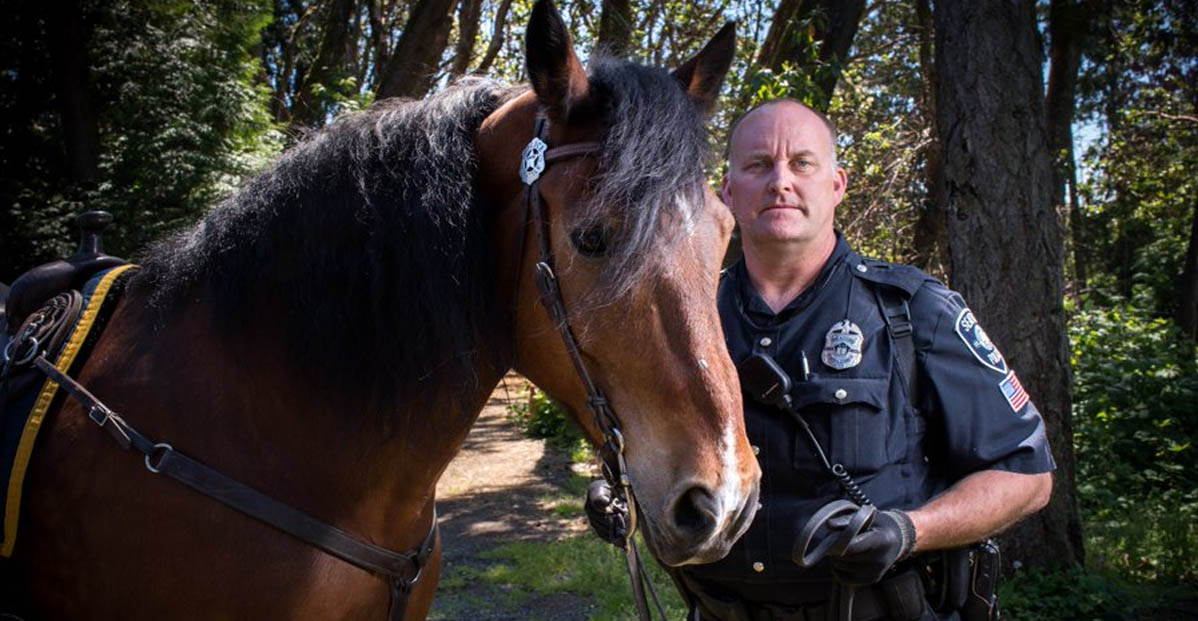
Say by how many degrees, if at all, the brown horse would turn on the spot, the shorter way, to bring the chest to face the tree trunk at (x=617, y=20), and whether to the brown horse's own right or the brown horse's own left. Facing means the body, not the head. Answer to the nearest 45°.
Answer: approximately 135° to the brown horse's own left

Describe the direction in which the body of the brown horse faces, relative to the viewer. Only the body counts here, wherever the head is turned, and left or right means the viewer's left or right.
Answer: facing the viewer and to the right of the viewer

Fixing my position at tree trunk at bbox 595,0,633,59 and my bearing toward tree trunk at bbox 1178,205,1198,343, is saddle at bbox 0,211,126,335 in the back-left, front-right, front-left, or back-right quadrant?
back-right

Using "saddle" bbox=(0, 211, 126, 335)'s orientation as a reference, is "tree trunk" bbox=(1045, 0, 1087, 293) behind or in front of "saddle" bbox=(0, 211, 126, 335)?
in front

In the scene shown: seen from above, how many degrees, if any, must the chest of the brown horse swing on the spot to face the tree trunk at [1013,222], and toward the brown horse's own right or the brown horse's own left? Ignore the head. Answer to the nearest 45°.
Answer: approximately 90° to the brown horse's own left

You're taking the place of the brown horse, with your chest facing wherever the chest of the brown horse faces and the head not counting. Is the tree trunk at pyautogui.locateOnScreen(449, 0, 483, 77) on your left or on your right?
on your left

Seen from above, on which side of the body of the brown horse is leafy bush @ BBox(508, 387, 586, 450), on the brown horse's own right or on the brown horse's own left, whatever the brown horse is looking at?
on the brown horse's own left

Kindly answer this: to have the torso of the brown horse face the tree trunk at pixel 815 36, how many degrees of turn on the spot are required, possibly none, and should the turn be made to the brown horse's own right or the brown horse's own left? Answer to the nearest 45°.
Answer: approximately 90° to the brown horse's own left

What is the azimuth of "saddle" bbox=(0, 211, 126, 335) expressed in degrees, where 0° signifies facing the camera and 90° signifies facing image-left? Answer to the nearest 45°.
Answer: approximately 270°

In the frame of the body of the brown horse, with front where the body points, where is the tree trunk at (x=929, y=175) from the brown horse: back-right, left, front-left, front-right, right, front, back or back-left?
left
